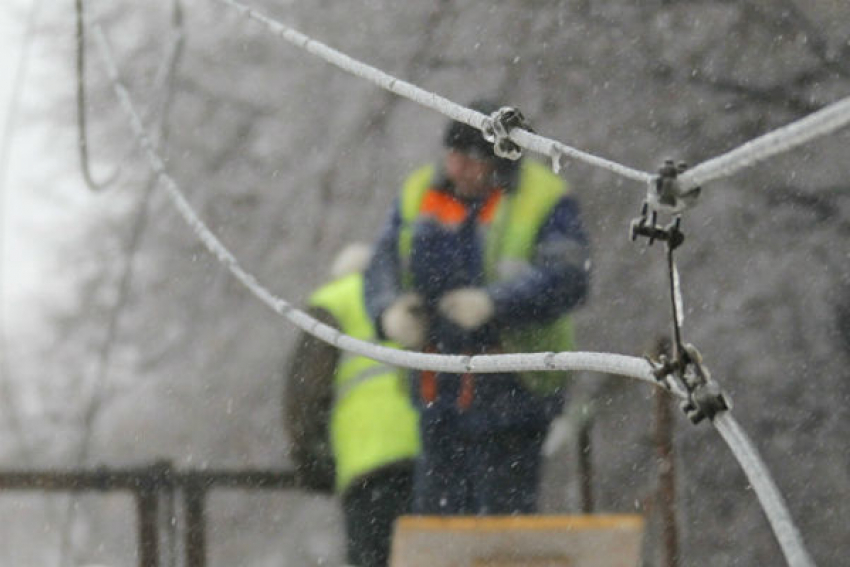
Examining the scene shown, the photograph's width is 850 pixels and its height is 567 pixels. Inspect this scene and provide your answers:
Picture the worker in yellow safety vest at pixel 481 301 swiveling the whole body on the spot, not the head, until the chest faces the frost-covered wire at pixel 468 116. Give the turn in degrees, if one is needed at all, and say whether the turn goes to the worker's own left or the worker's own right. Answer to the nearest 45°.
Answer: approximately 45° to the worker's own left

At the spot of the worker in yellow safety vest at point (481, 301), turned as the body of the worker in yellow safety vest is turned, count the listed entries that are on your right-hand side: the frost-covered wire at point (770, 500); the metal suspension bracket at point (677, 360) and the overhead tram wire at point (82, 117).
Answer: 1

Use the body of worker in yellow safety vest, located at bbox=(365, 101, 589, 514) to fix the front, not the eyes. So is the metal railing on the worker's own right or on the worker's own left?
on the worker's own right

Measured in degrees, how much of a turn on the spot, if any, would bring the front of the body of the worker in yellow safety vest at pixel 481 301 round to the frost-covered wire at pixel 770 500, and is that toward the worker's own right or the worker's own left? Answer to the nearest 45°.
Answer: approximately 45° to the worker's own left

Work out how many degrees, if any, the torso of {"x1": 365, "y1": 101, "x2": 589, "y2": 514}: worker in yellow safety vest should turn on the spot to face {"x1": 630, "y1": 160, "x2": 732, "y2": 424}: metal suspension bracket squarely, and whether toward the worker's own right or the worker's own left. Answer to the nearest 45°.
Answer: approximately 45° to the worker's own left

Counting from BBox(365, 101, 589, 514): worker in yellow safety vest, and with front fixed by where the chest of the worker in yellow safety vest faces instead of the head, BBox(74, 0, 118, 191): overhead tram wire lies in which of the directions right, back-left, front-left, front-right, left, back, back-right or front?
right

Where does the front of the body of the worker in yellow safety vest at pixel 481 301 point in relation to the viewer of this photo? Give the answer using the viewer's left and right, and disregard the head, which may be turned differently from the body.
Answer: facing the viewer and to the left of the viewer
